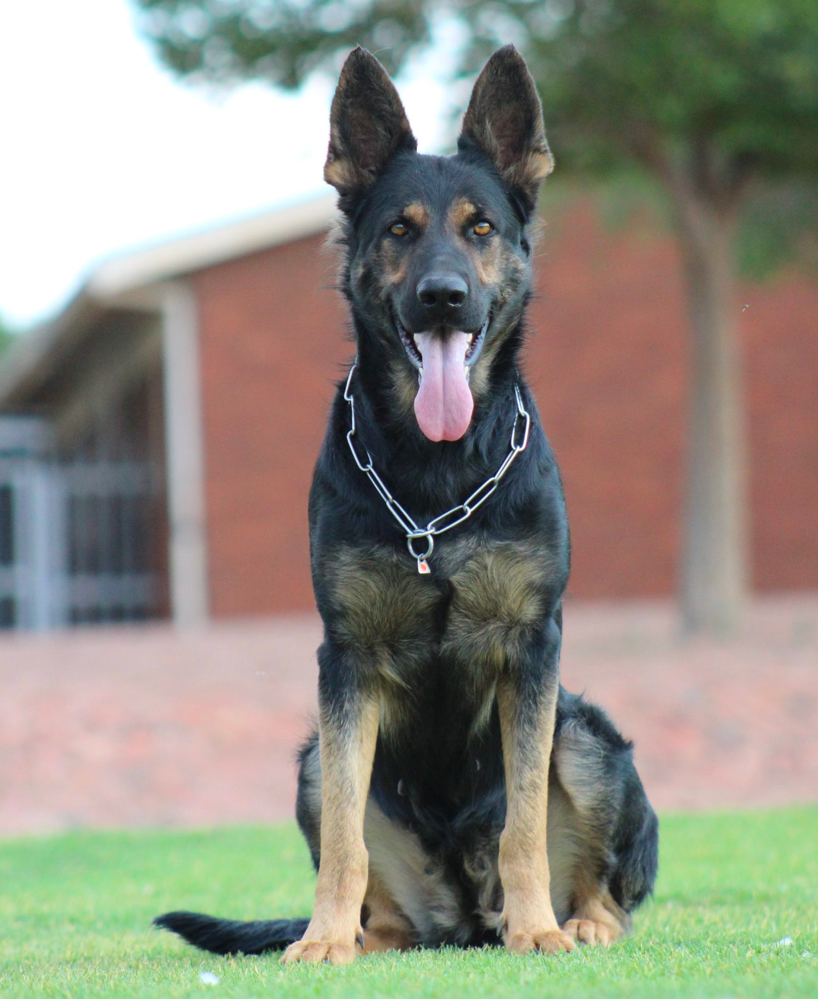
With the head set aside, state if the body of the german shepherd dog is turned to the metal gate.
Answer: no

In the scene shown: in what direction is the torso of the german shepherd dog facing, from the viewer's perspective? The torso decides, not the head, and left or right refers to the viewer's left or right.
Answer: facing the viewer

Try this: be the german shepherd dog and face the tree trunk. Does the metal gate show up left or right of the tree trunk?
left

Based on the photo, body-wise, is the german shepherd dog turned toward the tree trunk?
no

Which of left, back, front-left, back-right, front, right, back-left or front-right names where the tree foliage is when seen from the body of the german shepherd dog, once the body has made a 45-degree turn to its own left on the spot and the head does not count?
back-left
